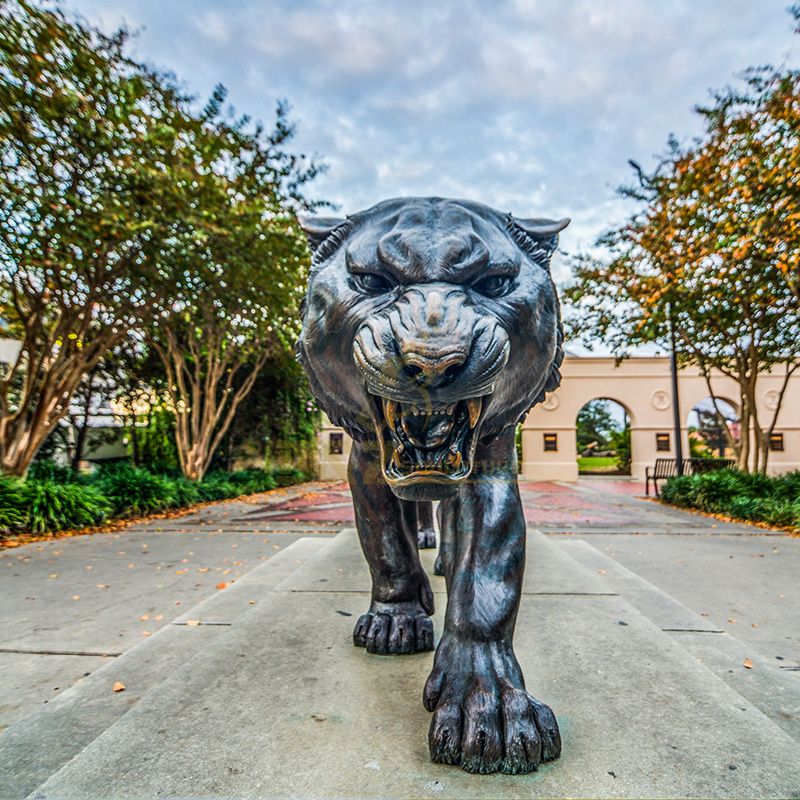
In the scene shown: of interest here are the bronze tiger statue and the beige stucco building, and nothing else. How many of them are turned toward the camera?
2

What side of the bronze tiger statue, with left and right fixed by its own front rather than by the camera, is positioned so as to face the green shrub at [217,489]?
back

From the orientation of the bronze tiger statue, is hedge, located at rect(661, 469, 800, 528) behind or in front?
behind

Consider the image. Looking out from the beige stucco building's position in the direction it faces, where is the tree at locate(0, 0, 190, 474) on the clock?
The tree is roughly at 1 o'clock from the beige stucco building.

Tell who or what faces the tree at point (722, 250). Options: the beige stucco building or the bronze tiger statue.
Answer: the beige stucco building

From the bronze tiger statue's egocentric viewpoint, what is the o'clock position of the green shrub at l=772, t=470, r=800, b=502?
The green shrub is roughly at 7 o'clock from the bronze tiger statue.

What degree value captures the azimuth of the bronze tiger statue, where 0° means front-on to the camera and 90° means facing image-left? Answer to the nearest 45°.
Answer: approximately 0°

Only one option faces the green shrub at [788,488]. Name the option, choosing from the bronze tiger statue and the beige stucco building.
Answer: the beige stucco building

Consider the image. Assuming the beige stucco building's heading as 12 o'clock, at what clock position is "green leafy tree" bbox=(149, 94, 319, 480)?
The green leafy tree is roughly at 1 o'clock from the beige stucco building.

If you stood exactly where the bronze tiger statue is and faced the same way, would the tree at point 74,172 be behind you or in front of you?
behind

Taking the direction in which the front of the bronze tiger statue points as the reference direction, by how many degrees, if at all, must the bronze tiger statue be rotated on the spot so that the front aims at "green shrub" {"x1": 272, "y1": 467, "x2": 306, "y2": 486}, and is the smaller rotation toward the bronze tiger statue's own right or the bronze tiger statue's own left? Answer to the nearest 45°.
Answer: approximately 180°

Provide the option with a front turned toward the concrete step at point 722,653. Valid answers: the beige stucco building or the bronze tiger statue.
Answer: the beige stucco building

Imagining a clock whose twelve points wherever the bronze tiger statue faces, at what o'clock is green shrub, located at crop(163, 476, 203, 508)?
The green shrub is roughly at 5 o'clock from the bronze tiger statue.
